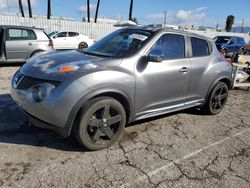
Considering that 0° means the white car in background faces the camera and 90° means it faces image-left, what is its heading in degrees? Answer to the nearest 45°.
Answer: approximately 90°

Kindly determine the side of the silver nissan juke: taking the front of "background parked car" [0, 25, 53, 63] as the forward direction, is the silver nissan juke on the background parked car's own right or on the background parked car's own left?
on the background parked car's own left

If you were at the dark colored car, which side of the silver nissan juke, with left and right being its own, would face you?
back

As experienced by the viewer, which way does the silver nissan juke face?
facing the viewer and to the left of the viewer

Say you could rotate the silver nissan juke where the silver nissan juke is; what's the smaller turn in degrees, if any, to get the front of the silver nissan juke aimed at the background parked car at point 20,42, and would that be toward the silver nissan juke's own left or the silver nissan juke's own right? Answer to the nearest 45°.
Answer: approximately 90° to the silver nissan juke's own right

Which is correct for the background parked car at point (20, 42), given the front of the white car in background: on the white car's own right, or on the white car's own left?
on the white car's own left

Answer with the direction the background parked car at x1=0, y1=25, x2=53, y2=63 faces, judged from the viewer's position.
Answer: facing to the left of the viewer

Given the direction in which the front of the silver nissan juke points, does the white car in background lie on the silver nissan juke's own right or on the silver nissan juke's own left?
on the silver nissan juke's own right
